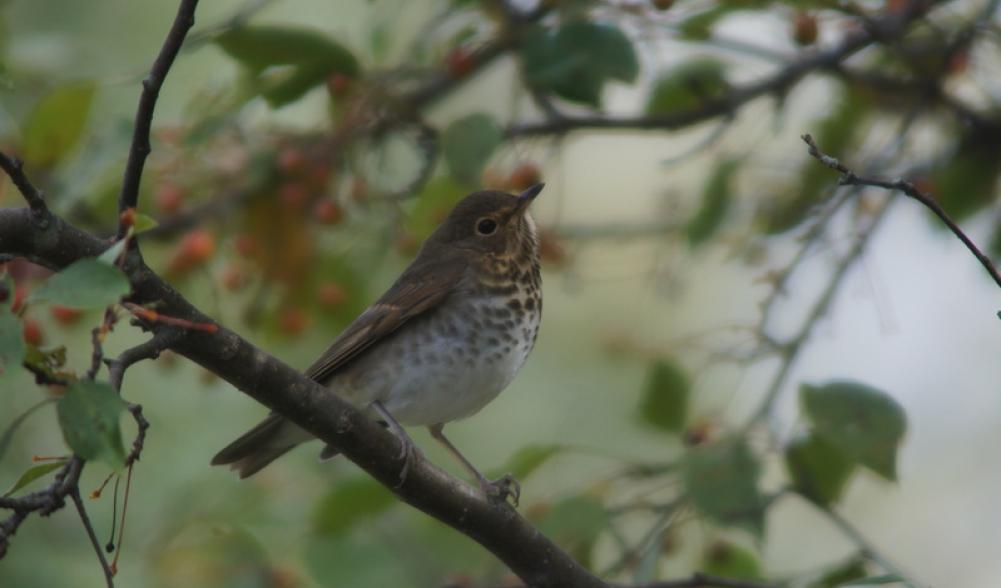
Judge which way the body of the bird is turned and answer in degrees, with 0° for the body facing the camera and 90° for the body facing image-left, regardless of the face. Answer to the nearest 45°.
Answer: approximately 270°

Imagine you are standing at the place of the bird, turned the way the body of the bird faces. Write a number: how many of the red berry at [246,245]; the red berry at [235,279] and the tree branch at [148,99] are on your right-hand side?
1
